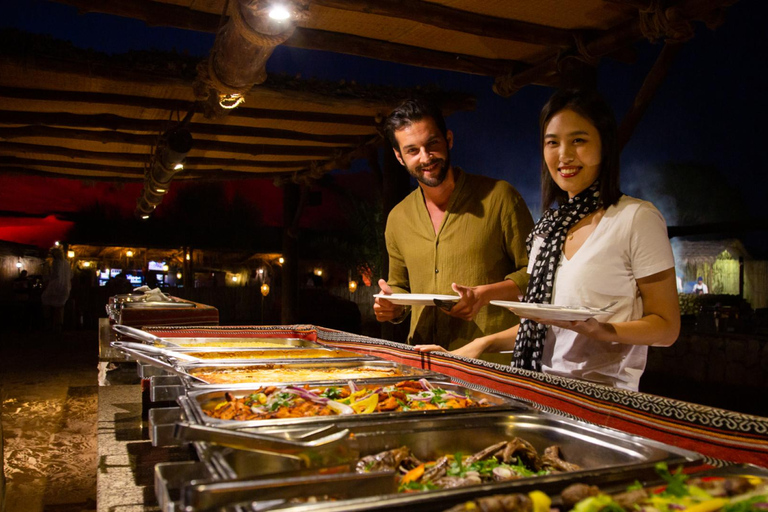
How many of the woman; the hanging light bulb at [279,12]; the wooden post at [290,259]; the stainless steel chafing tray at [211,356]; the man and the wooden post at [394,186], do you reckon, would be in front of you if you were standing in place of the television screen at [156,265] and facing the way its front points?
6

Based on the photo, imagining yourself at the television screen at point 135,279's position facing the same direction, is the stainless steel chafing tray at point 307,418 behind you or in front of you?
in front

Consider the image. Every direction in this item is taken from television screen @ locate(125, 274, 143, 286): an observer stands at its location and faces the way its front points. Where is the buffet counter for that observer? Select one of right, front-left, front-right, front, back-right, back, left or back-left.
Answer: front

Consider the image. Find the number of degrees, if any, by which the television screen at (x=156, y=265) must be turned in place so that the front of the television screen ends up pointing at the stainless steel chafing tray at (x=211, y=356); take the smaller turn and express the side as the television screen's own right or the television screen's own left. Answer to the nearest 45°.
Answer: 0° — it already faces it

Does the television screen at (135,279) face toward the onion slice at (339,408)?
yes

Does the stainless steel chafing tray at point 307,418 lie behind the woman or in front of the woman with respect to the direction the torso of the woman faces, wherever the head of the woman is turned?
in front

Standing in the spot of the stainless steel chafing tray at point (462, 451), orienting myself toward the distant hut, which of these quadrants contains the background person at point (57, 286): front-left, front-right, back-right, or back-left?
front-left

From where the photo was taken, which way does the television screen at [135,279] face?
toward the camera

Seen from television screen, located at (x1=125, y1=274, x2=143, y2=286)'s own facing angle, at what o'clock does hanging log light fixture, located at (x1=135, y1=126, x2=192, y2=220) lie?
The hanging log light fixture is roughly at 12 o'clock from the television screen.

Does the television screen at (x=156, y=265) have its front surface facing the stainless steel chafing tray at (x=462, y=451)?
yes

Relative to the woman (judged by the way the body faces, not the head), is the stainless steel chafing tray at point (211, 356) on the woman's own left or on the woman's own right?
on the woman's own right

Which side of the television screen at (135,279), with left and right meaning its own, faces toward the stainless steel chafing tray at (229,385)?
front

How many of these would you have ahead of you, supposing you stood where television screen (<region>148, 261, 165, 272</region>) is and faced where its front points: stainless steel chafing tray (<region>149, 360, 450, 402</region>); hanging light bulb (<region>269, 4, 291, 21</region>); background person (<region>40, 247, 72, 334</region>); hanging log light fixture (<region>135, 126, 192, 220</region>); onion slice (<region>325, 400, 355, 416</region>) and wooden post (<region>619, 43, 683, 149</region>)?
6

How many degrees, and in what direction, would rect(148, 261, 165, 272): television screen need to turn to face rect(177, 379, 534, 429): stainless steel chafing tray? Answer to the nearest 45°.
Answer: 0° — it already faces it

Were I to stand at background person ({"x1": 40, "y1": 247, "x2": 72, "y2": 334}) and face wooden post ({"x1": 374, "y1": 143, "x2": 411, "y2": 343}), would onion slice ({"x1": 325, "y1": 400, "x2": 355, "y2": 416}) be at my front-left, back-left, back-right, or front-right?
front-right

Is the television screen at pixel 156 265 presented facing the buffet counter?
yes

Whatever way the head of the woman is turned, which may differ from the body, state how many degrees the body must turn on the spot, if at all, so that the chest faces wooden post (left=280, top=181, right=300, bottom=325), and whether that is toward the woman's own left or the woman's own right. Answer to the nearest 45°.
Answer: approximately 90° to the woman's own right
